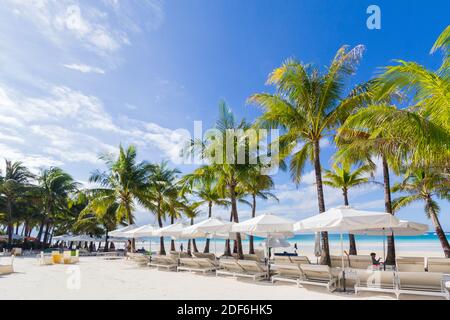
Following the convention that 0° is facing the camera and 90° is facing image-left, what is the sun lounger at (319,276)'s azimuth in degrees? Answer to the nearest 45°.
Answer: approximately 225°

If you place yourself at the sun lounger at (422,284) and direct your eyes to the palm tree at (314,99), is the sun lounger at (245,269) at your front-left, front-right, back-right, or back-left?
front-left

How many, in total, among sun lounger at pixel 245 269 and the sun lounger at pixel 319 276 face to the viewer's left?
0

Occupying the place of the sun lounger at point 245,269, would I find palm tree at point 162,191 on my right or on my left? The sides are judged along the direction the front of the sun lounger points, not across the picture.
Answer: on my left

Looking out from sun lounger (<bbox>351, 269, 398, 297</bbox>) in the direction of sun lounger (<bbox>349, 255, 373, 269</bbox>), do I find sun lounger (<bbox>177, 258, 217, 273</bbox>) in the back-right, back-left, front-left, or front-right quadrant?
front-left

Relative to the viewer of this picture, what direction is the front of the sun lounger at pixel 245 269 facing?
facing away from the viewer and to the right of the viewer

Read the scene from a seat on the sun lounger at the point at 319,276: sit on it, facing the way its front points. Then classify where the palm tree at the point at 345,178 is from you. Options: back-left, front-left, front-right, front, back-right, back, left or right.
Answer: front-left

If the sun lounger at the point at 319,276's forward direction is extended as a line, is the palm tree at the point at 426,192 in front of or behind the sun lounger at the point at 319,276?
in front

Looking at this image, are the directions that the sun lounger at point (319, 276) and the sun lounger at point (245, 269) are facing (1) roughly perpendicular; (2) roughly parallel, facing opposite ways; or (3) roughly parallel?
roughly parallel

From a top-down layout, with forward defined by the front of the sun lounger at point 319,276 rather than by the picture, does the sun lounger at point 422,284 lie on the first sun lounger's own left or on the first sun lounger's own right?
on the first sun lounger's own right

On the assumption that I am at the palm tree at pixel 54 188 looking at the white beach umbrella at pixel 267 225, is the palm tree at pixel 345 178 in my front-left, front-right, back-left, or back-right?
front-left
